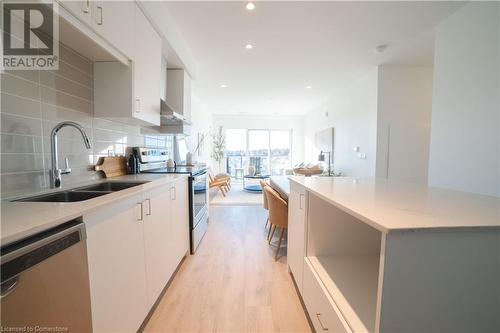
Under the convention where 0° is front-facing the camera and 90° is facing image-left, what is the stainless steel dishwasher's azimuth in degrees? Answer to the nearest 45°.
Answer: approximately 315°

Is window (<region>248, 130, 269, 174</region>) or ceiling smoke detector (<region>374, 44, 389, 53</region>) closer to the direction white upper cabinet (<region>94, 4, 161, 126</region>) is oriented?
the ceiling smoke detector

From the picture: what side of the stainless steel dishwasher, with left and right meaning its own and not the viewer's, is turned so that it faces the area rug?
left

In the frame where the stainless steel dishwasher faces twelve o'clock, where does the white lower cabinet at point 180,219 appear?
The white lower cabinet is roughly at 9 o'clock from the stainless steel dishwasher.

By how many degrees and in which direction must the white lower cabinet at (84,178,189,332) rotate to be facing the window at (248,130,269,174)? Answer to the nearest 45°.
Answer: approximately 90° to its left
